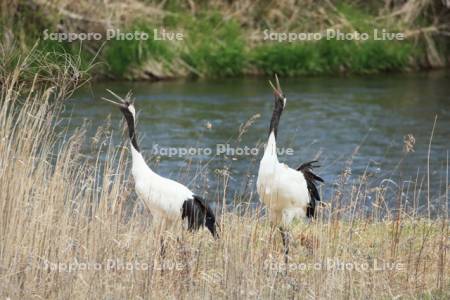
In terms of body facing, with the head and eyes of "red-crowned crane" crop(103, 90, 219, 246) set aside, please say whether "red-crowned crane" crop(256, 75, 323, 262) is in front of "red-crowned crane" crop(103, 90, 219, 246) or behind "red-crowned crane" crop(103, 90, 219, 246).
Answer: behind

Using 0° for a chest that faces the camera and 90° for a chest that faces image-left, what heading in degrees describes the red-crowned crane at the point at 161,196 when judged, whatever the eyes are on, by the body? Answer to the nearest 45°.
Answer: approximately 90°
